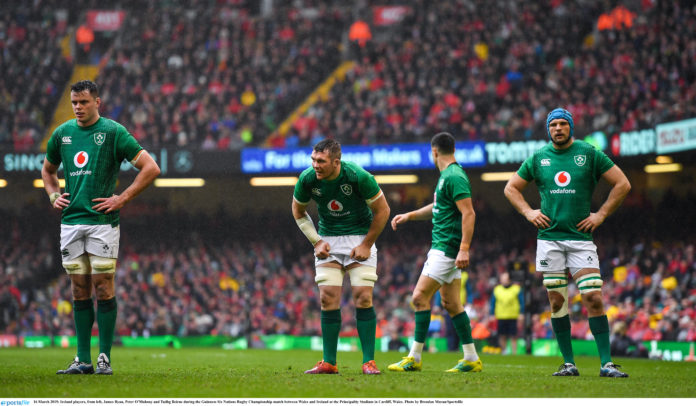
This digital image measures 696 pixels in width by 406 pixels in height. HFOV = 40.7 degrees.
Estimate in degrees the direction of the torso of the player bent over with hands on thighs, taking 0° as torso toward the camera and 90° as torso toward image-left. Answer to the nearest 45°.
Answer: approximately 0°

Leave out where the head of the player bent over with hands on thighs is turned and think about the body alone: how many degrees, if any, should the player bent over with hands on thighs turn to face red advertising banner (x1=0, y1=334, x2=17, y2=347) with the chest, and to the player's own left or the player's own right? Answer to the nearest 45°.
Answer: approximately 135° to the player's own right
